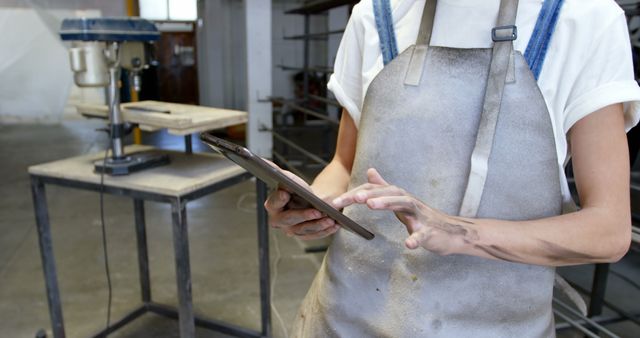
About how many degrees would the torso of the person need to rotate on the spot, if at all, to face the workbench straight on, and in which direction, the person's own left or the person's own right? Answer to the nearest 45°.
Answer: approximately 90° to the person's own right

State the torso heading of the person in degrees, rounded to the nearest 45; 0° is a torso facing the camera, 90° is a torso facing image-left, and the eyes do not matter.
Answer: approximately 45°

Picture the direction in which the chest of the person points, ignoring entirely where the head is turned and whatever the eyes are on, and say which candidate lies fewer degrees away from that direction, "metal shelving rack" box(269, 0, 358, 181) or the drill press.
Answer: the drill press

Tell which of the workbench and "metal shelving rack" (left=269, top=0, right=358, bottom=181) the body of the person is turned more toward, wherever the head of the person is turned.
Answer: the workbench

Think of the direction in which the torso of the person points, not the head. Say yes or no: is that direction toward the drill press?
no

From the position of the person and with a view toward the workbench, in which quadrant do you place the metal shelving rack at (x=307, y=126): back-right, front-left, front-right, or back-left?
front-right

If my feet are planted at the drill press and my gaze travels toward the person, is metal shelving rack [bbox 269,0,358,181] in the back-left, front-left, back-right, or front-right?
back-left

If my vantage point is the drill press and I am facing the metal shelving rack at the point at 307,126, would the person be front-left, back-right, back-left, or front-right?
back-right

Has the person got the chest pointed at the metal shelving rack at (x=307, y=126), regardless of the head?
no
